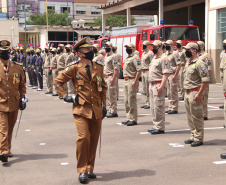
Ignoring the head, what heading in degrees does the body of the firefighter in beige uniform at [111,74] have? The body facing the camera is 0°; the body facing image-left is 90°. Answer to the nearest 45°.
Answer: approximately 45°

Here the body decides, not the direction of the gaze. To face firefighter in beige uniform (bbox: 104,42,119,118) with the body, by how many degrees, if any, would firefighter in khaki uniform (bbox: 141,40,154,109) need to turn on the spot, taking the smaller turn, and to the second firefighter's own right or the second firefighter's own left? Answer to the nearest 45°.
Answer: approximately 45° to the second firefighter's own left

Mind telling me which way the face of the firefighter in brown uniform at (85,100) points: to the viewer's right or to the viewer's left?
to the viewer's right

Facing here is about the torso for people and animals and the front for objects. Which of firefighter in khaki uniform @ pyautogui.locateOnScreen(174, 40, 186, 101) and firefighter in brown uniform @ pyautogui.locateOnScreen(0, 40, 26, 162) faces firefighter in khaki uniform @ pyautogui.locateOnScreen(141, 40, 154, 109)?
firefighter in khaki uniform @ pyautogui.locateOnScreen(174, 40, 186, 101)

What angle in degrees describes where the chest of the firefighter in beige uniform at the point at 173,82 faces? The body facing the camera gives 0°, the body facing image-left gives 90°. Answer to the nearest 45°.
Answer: approximately 45°

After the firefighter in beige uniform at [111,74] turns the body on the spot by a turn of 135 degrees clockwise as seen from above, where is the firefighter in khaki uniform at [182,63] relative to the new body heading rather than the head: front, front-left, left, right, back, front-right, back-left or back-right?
front-right

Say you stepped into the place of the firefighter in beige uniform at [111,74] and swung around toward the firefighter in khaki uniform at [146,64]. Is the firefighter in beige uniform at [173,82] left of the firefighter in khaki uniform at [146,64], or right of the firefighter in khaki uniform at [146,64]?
right

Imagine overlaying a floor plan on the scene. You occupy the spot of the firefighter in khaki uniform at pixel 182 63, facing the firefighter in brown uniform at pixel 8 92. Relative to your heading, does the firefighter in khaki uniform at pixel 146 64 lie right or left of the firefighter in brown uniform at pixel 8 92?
right

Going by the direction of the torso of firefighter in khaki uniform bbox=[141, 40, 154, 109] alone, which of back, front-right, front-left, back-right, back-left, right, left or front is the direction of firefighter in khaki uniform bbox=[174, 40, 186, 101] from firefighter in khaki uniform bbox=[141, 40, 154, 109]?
back
